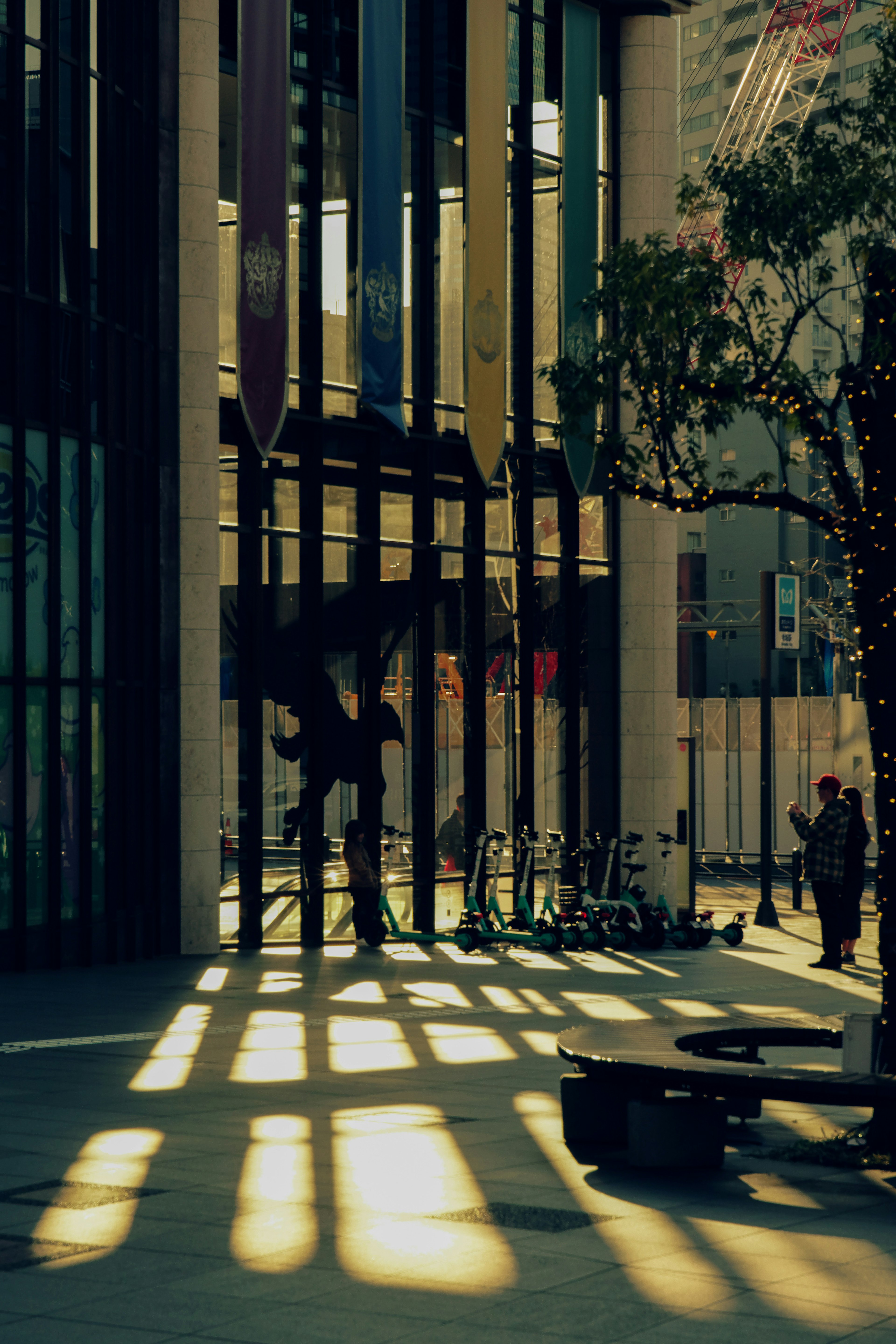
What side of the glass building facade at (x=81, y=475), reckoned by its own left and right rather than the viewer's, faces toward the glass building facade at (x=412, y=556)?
left

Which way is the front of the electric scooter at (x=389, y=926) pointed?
to the viewer's left

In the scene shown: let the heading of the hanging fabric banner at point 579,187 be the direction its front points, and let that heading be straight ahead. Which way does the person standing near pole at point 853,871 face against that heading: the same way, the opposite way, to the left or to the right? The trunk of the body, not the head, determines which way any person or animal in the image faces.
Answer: to the right

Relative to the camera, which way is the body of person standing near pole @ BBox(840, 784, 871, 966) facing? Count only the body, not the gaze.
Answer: to the viewer's left

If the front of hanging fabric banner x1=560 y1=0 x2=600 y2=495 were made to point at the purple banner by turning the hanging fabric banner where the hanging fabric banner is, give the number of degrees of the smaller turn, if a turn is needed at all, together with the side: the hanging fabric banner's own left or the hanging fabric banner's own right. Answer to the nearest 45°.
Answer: approximately 45° to the hanging fabric banner's own right

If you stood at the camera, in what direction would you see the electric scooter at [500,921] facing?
facing to the left of the viewer

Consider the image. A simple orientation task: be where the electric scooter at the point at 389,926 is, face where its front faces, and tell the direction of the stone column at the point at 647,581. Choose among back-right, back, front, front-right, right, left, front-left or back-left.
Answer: back-right

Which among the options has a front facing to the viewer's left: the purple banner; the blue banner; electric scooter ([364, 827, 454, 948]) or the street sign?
the electric scooter

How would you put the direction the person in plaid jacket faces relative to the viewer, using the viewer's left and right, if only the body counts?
facing to the left of the viewer
